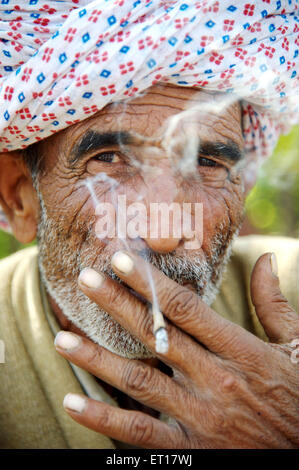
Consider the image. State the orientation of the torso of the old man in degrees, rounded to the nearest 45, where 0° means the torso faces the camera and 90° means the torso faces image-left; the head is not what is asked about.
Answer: approximately 0°
